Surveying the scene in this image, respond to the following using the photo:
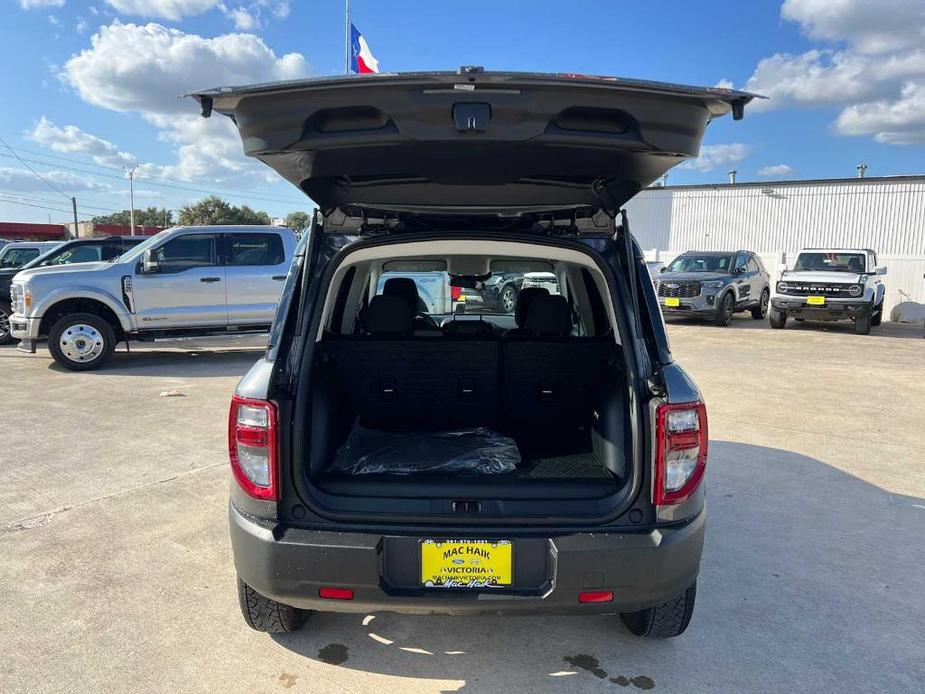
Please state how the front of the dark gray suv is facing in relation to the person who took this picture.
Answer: facing away from the viewer

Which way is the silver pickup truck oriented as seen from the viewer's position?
to the viewer's left

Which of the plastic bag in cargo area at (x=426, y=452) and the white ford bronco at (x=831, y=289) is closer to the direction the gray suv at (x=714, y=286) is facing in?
the plastic bag in cargo area

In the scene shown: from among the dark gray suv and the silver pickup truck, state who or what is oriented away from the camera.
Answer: the dark gray suv

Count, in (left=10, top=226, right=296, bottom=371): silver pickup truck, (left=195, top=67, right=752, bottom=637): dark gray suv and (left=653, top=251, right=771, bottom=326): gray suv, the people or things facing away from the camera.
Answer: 1

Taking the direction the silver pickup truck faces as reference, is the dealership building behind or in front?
behind

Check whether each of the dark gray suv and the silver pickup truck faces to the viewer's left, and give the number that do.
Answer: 1

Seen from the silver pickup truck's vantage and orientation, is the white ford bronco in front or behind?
behind

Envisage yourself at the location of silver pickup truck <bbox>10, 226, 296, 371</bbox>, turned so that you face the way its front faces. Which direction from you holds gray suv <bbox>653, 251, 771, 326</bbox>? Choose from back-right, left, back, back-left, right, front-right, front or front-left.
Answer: back

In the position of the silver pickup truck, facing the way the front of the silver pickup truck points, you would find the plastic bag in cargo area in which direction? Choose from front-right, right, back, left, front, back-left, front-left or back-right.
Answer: left
